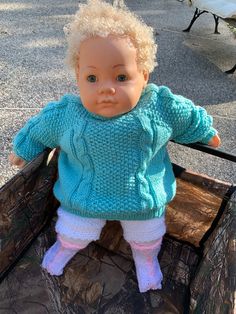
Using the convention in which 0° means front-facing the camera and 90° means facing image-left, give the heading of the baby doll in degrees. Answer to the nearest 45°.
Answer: approximately 0°

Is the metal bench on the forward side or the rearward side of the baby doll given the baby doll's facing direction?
on the rearward side
